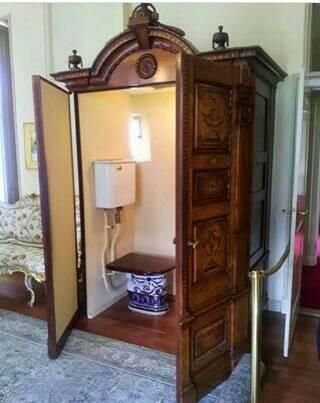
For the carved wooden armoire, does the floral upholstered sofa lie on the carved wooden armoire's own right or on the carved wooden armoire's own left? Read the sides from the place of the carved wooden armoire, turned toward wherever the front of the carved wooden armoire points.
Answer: on the carved wooden armoire's own right
